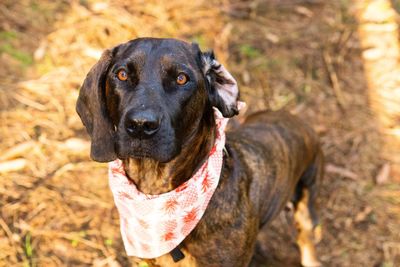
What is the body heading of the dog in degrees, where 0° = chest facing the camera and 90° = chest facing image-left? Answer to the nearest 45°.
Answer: approximately 45°

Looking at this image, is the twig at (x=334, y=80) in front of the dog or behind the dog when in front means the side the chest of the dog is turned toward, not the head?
behind

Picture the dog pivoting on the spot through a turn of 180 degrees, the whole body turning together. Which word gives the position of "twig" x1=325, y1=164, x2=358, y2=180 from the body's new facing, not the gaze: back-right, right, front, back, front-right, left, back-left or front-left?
front
